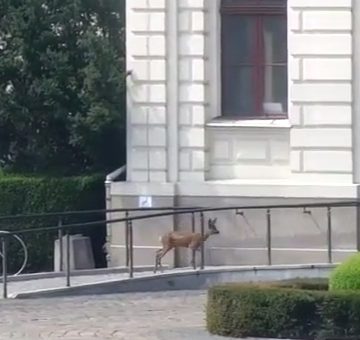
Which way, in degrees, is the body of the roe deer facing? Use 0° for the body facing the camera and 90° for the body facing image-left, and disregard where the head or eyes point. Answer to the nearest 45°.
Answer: approximately 270°

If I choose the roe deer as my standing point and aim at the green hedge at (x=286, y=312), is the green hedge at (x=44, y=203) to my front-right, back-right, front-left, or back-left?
back-right

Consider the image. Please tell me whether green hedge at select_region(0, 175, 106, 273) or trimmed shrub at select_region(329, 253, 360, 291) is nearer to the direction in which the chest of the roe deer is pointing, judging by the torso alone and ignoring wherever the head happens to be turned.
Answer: the trimmed shrub
